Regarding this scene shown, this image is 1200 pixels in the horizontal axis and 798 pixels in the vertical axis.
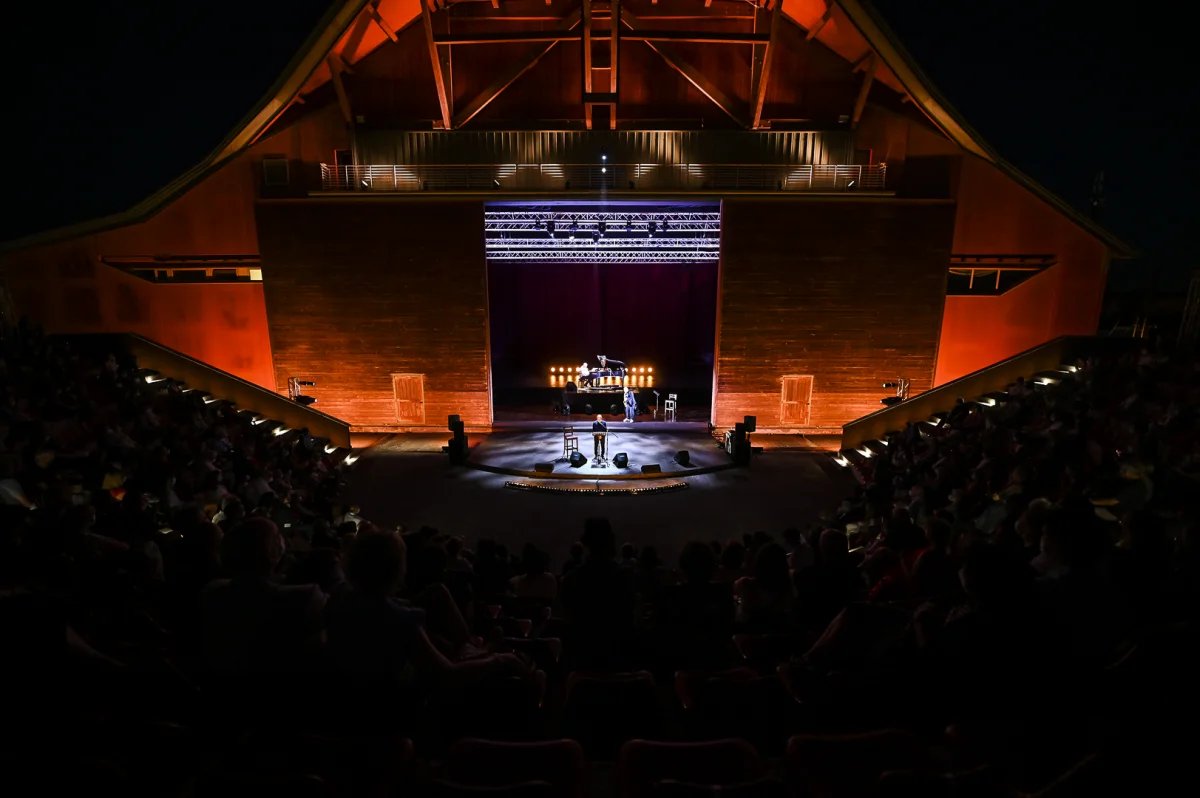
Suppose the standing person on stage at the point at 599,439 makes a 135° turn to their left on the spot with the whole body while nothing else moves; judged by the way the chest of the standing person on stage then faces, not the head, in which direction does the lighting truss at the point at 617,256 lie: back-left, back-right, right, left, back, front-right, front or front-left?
front-left

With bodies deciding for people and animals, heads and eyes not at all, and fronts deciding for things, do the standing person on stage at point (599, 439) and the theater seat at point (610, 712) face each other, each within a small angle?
yes

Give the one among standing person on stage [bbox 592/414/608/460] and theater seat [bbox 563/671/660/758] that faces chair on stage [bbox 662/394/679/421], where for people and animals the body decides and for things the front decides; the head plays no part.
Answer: the theater seat

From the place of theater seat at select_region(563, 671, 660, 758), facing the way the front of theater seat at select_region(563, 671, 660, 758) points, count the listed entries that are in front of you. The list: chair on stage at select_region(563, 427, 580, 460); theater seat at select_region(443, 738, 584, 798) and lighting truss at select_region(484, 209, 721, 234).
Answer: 2

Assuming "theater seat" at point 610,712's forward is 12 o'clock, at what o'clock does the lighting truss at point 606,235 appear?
The lighting truss is roughly at 12 o'clock from the theater seat.

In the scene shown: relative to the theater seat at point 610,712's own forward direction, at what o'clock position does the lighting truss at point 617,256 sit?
The lighting truss is roughly at 12 o'clock from the theater seat.

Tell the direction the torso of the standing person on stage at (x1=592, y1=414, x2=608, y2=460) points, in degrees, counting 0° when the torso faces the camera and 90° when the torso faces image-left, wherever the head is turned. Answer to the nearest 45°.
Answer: approximately 0°

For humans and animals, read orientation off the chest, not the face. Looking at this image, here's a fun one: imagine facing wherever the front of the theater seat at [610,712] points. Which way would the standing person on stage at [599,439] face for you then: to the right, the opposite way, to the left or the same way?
the opposite way

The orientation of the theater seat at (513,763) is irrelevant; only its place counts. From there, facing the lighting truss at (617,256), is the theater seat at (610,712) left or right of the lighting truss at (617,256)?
right

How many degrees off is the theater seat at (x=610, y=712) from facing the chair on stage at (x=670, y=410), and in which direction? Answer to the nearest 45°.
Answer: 0° — it already faces it

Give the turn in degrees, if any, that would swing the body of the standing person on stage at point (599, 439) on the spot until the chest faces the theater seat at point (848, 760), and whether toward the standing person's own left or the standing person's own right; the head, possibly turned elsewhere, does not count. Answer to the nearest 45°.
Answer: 0° — they already face it

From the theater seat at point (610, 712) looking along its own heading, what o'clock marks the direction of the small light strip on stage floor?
The small light strip on stage floor is roughly at 12 o'clock from the theater seat.

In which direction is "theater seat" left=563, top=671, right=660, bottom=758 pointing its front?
away from the camera

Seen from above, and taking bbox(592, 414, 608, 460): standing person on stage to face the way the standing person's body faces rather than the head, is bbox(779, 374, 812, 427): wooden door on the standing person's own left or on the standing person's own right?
on the standing person's own left

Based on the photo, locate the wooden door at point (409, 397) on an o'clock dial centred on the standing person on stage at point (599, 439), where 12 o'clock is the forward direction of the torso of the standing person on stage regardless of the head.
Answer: The wooden door is roughly at 4 o'clock from the standing person on stage.

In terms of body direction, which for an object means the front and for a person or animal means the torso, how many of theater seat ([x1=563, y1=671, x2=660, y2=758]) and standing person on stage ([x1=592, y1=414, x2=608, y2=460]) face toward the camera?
1
